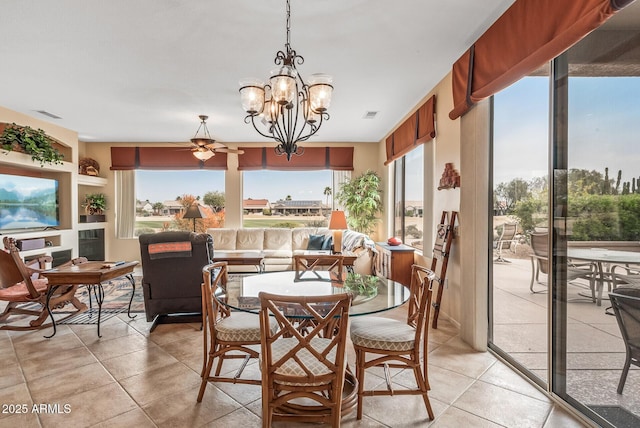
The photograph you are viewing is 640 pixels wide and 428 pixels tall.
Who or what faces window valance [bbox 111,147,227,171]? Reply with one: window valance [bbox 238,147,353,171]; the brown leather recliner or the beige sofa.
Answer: the brown leather recliner

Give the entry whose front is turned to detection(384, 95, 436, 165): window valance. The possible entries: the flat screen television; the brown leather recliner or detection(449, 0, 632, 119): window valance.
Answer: the flat screen television

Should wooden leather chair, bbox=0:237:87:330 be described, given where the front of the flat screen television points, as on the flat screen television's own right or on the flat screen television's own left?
on the flat screen television's own right

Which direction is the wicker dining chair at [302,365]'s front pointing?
away from the camera

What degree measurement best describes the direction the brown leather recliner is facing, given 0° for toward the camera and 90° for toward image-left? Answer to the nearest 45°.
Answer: approximately 180°

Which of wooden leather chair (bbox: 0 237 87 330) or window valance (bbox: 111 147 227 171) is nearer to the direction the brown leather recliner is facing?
the window valance

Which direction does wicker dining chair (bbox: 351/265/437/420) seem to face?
to the viewer's left

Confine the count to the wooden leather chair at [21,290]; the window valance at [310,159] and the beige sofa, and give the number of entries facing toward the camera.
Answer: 2

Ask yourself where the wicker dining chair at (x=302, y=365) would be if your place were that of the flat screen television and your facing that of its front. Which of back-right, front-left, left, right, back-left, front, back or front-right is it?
front-right

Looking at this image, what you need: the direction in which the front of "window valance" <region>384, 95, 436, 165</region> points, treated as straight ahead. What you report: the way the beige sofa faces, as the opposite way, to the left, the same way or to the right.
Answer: to the left

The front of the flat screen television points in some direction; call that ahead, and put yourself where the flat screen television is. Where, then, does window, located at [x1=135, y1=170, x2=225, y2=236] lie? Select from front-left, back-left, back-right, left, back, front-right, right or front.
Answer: front-left

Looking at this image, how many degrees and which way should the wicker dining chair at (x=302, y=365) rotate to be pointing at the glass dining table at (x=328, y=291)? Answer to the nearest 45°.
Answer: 0° — it already faces it

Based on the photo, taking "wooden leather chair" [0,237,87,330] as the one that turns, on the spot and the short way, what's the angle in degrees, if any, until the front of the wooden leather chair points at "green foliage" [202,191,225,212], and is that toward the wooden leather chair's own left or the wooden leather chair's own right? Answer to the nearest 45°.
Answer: approximately 45° to the wooden leather chair's own left

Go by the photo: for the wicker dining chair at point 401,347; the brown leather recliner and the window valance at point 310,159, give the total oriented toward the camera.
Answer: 1

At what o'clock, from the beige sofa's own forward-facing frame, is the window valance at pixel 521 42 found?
The window valance is roughly at 11 o'clock from the beige sofa.

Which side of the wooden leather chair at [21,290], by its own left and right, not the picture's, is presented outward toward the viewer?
right

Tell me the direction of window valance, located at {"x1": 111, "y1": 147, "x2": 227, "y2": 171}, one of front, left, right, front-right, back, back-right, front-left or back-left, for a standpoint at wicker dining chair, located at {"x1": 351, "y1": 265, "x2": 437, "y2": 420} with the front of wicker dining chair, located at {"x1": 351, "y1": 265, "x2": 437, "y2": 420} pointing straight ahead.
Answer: front-right

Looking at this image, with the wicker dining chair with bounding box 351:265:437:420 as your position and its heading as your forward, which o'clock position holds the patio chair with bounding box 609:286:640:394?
The patio chair is roughly at 6 o'clock from the wicker dining chair.
